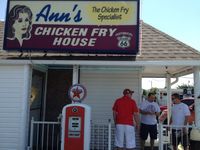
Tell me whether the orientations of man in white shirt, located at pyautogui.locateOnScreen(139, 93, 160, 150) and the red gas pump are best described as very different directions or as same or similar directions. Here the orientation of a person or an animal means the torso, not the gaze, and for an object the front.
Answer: same or similar directions

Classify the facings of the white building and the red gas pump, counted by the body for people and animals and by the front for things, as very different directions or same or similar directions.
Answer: same or similar directions

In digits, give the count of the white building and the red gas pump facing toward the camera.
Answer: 2

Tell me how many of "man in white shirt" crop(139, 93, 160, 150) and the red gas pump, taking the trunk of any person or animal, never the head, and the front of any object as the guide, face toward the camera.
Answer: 2

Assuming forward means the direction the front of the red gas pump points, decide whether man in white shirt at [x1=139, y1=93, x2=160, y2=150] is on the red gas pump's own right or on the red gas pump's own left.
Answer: on the red gas pump's own left

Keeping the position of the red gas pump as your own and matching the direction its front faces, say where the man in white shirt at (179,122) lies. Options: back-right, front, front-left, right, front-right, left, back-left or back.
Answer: left

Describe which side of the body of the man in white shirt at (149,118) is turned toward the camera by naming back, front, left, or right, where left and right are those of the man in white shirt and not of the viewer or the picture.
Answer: front

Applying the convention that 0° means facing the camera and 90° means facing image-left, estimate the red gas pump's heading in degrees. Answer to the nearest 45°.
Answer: approximately 0°

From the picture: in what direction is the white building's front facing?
toward the camera
